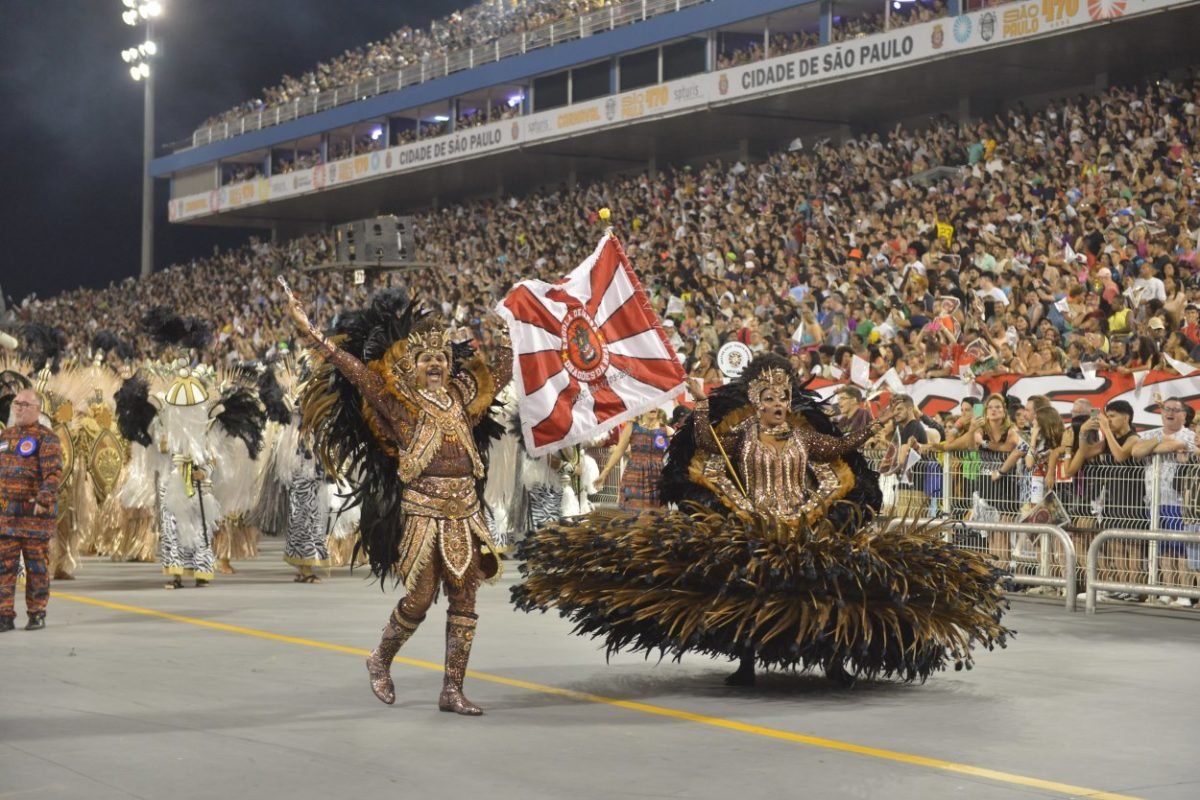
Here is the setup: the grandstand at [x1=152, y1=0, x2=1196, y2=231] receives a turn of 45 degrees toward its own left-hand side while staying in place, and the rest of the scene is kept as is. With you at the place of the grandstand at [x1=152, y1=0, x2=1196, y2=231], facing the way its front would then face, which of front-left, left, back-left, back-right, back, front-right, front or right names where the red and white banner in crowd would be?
front

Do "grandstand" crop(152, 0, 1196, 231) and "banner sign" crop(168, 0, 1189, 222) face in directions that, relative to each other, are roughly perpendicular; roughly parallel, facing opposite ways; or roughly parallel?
roughly parallel

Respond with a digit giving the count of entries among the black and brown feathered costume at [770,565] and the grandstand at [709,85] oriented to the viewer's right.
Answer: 0

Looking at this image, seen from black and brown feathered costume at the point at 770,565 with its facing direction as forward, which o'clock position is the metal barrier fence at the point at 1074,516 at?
The metal barrier fence is roughly at 7 o'clock from the black and brown feathered costume.

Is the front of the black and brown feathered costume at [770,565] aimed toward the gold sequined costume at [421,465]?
no

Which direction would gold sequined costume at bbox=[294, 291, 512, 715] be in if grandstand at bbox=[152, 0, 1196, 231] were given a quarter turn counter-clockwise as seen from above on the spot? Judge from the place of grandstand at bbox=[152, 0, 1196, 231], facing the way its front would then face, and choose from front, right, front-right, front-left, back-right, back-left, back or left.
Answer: front-right

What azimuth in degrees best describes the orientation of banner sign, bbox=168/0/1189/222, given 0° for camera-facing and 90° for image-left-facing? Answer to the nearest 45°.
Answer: approximately 45°

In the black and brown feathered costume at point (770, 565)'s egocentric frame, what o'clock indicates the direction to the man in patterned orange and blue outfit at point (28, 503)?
The man in patterned orange and blue outfit is roughly at 4 o'clock from the black and brown feathered costume.

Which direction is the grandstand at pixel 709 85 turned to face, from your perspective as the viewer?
facing the viewer and to the left of the viewer

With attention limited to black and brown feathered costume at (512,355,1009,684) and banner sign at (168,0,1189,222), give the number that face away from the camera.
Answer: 0

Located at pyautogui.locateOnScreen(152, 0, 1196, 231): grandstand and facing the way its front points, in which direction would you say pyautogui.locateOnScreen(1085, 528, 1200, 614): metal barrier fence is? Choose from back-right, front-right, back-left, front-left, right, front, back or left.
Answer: front-left

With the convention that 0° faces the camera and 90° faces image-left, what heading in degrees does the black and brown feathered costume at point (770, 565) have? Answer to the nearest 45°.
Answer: approximately 0°

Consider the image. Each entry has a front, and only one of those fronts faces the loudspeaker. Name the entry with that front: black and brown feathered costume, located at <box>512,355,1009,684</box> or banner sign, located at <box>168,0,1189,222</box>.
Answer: the banner sign

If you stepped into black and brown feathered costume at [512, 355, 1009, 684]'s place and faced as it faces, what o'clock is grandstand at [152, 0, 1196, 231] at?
The grandstand is roughly at 6 o'clock from the black and brown feathered costume.

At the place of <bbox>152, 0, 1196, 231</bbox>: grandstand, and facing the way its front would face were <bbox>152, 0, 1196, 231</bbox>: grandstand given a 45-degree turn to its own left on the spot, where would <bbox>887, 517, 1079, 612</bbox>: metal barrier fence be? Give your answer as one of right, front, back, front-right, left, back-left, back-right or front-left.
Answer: front
